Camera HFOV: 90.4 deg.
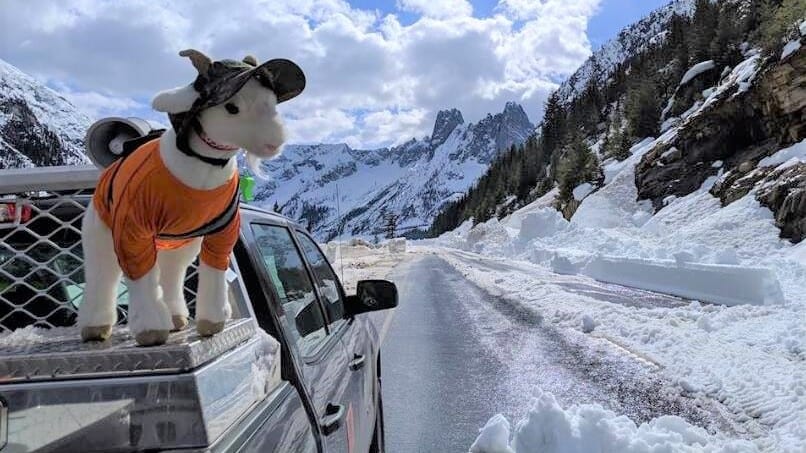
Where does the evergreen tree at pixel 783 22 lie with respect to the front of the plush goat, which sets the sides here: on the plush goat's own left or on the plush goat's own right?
on the plush goat's own left

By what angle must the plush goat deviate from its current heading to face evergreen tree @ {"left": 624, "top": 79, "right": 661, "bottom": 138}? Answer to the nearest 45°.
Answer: approximately 90° to its left

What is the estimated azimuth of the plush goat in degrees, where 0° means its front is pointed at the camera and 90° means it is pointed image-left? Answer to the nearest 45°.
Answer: approximately 315°
